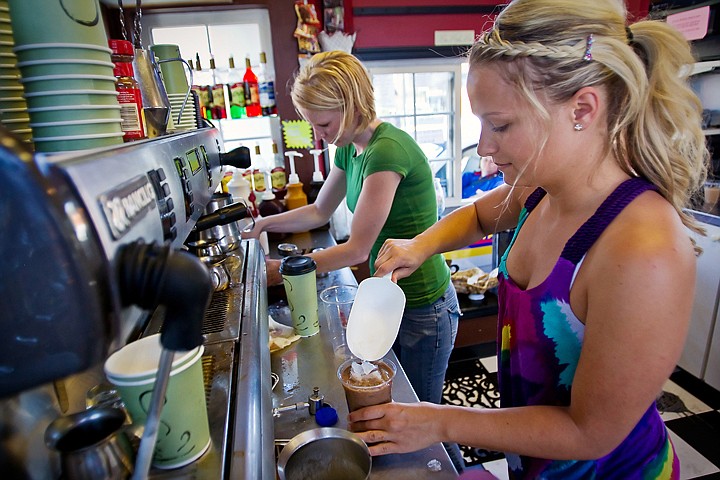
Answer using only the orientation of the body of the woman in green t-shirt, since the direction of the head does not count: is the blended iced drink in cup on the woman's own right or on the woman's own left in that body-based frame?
on the woman's own left

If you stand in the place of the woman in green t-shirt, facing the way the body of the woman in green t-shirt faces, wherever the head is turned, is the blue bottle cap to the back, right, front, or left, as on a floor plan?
left

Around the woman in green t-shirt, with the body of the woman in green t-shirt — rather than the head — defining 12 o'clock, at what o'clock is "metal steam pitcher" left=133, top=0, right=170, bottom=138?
The metal steam pitcher is roughly at 11 o'clock from the woman in green t-shirt.

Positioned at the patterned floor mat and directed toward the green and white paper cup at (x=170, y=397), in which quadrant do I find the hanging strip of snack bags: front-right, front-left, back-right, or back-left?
back-right

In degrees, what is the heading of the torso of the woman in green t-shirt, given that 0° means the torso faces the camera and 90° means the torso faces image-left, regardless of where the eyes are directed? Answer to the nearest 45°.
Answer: approximately 90°

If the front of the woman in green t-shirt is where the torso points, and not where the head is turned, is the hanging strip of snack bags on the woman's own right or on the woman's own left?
on the woman's own right

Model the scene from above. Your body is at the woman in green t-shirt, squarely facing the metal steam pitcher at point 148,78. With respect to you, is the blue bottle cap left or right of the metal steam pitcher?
left

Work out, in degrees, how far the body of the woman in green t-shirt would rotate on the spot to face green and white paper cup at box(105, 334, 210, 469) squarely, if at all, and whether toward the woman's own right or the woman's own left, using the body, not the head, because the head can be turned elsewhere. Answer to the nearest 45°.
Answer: approximately 90° to the woman's own left
